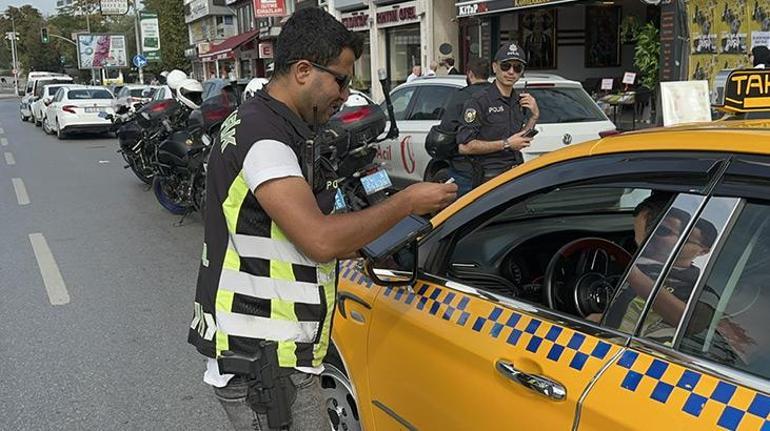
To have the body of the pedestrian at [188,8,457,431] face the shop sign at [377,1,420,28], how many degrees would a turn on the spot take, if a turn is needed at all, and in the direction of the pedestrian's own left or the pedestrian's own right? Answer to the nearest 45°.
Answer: approximately 90° to the pedestrian's own left

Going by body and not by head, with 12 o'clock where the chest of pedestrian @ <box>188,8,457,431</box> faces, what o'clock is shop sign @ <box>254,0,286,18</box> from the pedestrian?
The shop sign is roughly at 9 o'clock from the pedestrian.

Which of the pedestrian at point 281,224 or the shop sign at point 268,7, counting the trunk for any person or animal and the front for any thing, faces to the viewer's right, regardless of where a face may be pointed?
the pedestrian

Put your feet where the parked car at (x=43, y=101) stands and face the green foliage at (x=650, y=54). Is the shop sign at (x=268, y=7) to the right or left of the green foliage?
left

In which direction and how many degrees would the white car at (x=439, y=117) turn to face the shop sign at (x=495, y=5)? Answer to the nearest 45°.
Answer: approximately 45° to its right

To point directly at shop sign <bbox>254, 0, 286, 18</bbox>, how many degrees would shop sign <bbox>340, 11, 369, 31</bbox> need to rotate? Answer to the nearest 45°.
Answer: approximately 90° to its right

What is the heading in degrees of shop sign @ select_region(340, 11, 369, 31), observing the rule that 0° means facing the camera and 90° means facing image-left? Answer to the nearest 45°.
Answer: approximately 45°

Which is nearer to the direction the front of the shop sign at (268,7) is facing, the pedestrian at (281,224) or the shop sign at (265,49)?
the pedestrian

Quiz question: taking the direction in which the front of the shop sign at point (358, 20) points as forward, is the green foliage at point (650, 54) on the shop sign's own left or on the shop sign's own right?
on the shop sign's own left

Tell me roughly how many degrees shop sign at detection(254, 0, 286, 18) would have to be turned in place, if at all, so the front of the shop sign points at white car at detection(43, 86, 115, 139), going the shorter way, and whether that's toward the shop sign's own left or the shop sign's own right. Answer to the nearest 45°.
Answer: approximately 45° to the shop sign's own right

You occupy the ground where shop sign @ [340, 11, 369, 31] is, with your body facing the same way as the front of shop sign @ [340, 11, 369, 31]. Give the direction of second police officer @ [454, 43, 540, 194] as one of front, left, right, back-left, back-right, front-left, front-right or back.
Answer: front-left

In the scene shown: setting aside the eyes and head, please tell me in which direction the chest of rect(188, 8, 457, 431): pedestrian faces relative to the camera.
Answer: to the viewer's right
